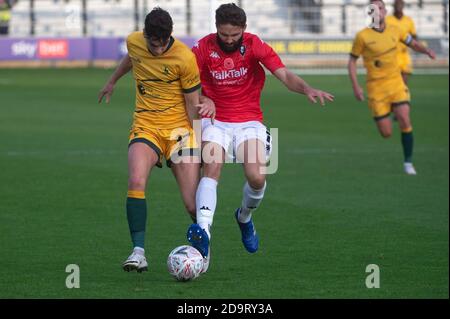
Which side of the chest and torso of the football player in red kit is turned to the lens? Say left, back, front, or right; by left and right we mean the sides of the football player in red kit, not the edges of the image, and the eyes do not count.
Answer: front

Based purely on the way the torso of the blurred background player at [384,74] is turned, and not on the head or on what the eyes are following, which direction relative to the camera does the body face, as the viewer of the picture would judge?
toward the camera

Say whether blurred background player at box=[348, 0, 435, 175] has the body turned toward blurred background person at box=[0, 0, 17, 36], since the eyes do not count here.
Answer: no

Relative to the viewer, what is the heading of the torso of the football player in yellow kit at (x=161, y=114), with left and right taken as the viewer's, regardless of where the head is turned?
facing the viewer

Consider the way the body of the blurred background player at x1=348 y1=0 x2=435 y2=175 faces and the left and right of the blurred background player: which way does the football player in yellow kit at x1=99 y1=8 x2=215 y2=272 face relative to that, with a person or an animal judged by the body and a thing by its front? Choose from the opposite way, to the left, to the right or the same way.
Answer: the same way

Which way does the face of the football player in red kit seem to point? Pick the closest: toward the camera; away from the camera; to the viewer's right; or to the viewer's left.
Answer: toward the camera

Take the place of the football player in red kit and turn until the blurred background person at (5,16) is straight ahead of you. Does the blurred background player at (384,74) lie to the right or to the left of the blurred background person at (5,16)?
right

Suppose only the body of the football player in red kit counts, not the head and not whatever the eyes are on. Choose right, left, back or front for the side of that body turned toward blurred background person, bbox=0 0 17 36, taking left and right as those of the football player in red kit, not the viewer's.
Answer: back

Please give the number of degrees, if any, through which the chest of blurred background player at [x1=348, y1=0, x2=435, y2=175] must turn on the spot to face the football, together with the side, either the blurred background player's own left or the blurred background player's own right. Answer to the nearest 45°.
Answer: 0° — they already face it

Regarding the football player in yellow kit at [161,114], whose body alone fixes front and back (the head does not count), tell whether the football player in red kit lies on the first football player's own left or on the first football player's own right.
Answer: on the first football player's own left

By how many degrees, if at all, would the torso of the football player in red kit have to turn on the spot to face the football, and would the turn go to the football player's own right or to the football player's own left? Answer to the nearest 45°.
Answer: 0° — they already face it

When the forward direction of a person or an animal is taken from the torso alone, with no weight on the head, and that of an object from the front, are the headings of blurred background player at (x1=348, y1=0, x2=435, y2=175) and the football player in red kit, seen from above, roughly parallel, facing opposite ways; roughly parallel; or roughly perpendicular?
roughly parallel

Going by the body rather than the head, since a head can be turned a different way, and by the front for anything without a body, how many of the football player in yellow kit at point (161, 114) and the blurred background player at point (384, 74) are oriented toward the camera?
2
